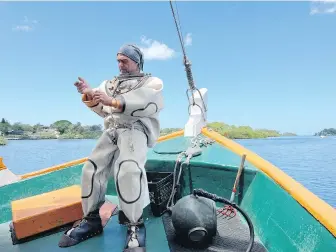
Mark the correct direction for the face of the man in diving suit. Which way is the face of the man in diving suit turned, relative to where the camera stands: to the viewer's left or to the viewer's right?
to the viewer's left

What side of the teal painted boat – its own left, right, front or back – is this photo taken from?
back

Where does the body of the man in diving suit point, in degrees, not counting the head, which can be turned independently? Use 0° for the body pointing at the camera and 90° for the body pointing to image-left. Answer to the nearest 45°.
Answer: approximately 45°

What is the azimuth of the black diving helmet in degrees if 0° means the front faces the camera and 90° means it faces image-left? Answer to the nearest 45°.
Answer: approximately 0°
